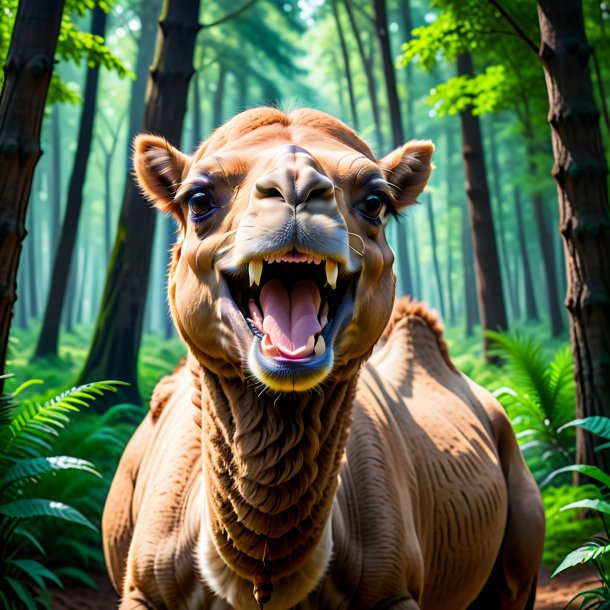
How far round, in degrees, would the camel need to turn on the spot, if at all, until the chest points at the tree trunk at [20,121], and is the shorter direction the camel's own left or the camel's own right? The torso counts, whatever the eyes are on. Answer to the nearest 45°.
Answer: approximately 90° to the camel's own right

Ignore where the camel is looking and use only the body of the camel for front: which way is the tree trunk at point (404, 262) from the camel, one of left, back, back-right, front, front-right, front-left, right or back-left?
back-right

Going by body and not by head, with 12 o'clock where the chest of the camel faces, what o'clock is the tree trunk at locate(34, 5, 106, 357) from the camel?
The tree trunk is roughly at 4 o'clock from the camel.

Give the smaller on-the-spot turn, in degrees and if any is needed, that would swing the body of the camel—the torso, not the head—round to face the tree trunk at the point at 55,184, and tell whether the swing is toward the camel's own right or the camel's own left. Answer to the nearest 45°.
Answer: approximately 135° to the camel's own right

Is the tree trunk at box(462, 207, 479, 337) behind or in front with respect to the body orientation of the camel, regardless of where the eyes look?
behind

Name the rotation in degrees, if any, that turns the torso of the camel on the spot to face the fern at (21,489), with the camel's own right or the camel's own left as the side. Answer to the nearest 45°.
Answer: approximately 90° to the camel's own right

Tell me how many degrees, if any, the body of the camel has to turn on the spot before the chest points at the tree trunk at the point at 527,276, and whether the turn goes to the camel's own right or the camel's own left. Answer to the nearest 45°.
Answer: approximately 135° to the camel's own right

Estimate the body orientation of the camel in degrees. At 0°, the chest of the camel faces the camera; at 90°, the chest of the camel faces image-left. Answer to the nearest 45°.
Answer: approximately 45°

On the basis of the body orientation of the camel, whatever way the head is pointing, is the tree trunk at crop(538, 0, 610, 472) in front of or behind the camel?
behind
